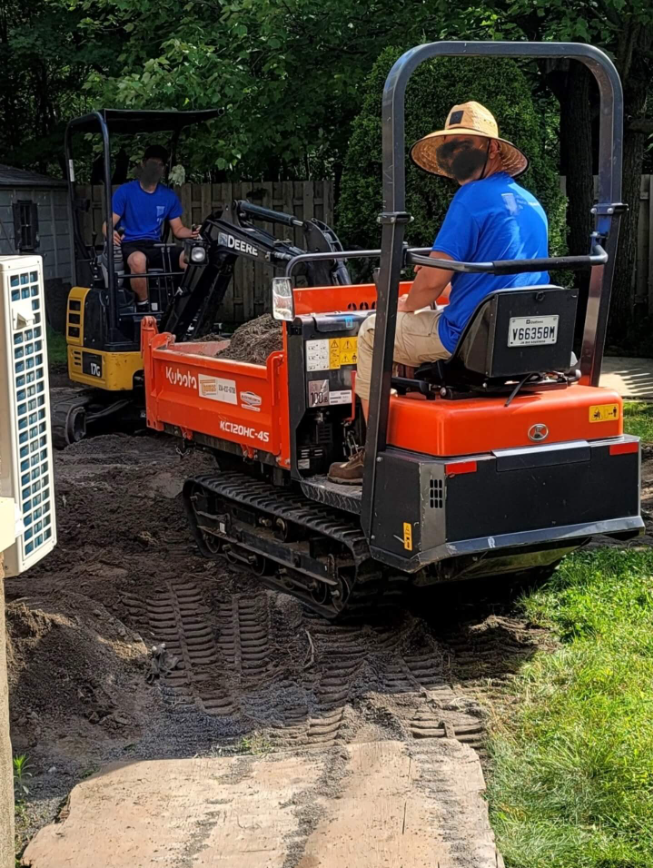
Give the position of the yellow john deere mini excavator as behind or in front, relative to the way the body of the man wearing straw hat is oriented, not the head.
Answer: in front

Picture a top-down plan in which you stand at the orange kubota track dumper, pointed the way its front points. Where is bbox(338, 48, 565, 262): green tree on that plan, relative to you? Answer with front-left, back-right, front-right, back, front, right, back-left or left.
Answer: front-right

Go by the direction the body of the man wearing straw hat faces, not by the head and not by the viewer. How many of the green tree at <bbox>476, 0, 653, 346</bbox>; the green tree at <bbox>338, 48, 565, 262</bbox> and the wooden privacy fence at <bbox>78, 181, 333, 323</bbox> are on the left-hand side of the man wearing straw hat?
0

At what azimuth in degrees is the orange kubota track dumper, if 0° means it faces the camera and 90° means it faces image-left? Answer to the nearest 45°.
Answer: approximately 135°

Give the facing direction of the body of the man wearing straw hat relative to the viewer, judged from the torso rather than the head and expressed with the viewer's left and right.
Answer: facing away from the viewer and to the left of the viewer

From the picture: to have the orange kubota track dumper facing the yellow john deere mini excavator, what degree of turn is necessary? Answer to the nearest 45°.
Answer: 0° — it already faces it

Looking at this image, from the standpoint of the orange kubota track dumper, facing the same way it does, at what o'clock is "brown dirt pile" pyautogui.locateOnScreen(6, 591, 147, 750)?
The brown dirt pile is roughly at 10 o'clock from the orange kubota track dumper.

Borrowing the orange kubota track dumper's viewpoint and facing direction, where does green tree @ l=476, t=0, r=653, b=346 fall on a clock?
The green tree is roughly at 2 o'clock from the orange kubota track dumper.
